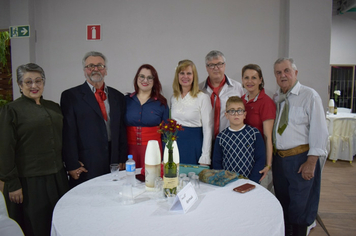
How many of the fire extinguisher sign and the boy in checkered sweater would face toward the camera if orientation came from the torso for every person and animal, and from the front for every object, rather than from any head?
2

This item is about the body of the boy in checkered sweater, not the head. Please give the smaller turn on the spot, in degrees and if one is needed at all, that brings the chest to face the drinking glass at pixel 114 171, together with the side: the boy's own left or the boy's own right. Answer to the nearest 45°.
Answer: approximately 45° to the boy's own right

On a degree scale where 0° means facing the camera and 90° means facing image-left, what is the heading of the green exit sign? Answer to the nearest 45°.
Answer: approximately 0°

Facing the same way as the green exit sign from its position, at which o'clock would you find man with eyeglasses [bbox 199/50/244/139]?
The man with eyeglasses is roughly at 11 o'clock from the green exit sign.

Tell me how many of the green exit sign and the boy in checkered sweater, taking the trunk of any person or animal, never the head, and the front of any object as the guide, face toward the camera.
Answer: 2

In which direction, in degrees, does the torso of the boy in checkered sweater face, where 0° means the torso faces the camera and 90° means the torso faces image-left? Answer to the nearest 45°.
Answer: approximately 0°

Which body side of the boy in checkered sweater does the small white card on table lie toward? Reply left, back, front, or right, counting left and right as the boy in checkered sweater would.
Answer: front

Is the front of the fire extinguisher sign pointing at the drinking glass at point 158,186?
yes
